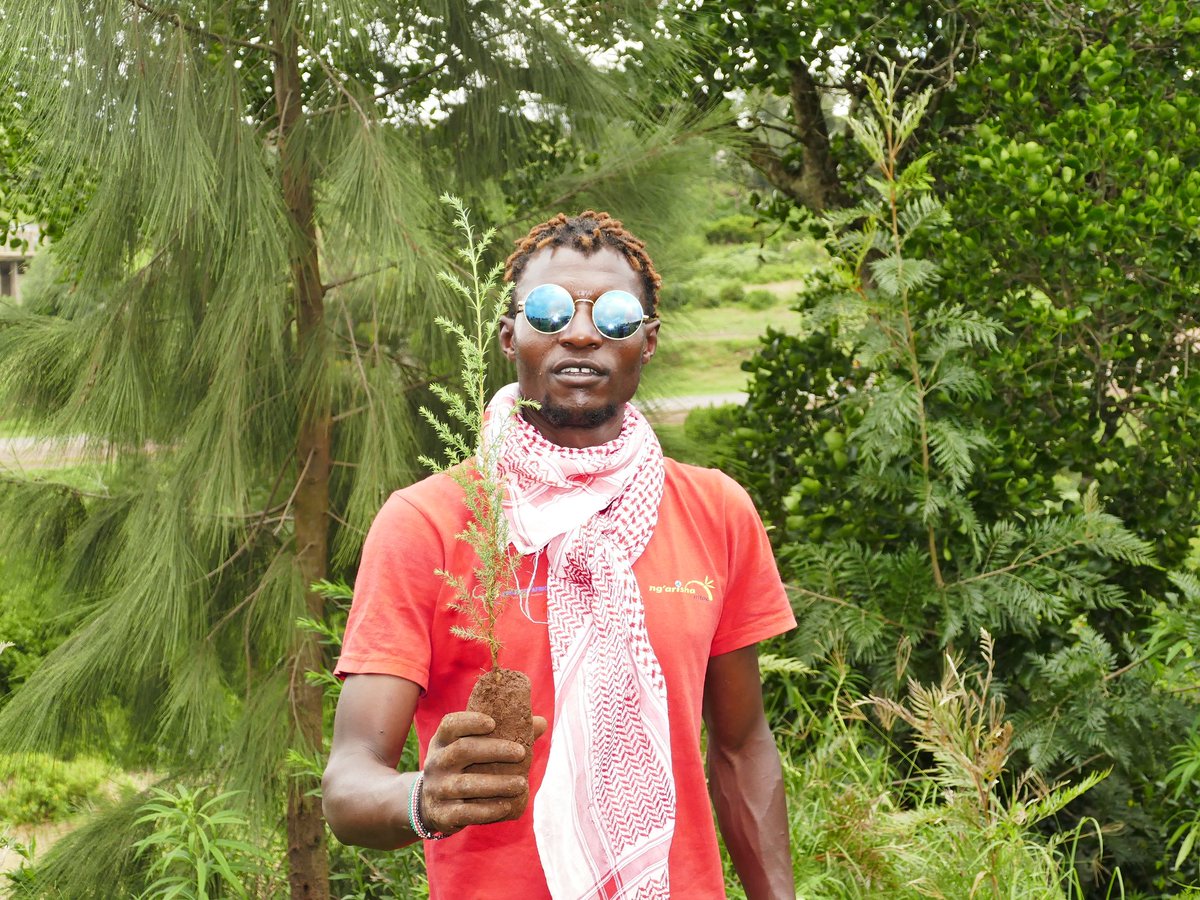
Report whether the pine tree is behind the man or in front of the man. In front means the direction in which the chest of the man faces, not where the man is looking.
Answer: behind

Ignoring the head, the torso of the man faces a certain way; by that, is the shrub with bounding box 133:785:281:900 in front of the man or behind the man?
behind

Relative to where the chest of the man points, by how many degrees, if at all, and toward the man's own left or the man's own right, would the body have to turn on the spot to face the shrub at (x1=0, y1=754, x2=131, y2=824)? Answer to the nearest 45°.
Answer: approximately 135° to the man's own right

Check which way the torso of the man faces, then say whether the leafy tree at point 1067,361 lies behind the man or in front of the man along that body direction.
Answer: behind

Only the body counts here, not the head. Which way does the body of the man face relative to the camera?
toward the camera

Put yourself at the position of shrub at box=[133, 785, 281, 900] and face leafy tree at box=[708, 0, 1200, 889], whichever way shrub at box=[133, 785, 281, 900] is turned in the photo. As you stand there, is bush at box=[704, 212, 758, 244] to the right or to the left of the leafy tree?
left
